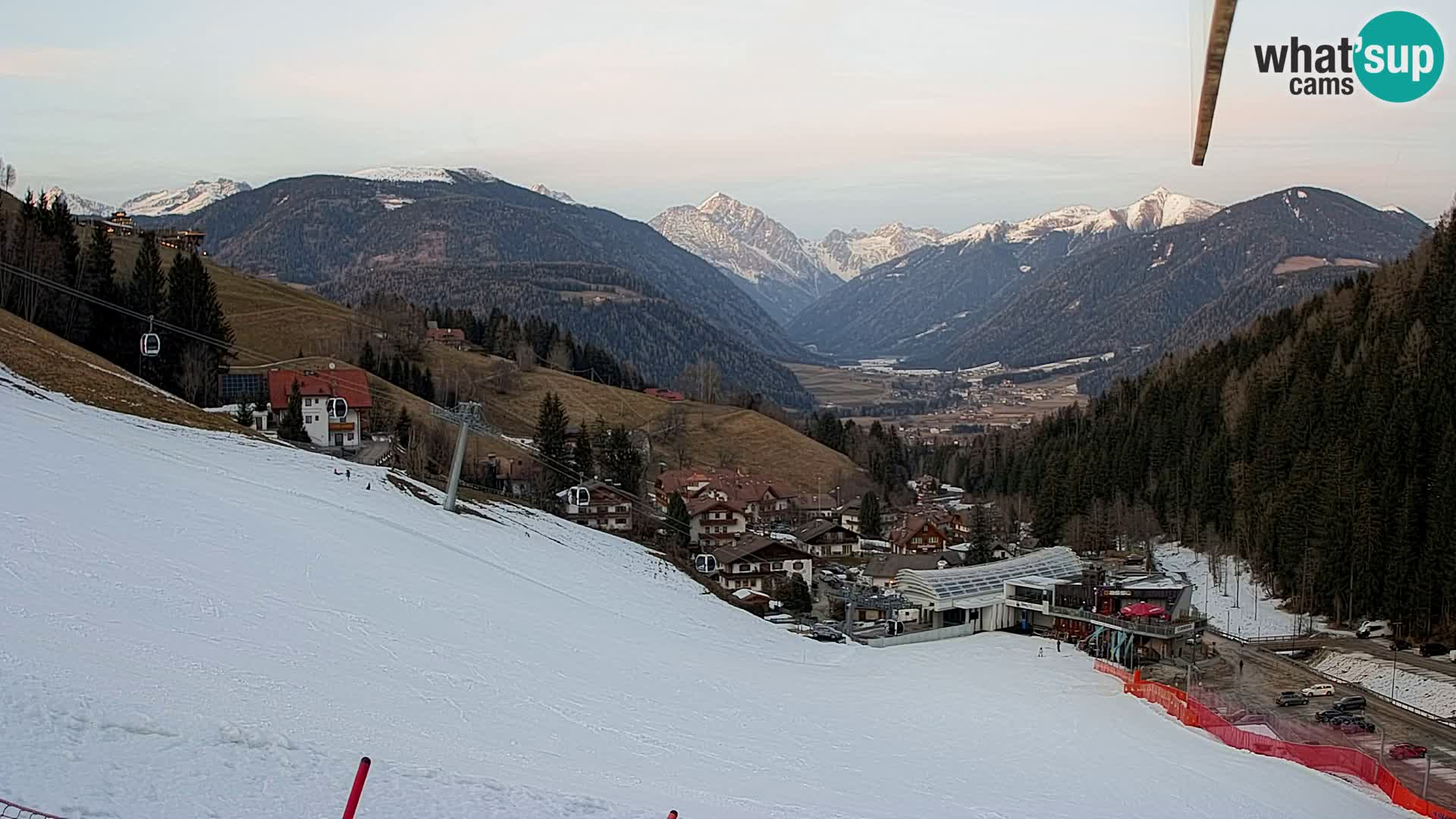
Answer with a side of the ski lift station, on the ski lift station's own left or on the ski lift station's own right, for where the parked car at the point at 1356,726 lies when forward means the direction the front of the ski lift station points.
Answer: on the ski lift station's own left

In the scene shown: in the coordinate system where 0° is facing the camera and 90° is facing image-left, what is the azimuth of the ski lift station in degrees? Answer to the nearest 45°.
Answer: approximately 45°

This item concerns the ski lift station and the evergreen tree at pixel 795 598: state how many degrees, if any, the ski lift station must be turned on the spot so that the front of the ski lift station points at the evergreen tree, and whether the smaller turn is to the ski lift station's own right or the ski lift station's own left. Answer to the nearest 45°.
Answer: approximately 45° to the ski lift station's own right

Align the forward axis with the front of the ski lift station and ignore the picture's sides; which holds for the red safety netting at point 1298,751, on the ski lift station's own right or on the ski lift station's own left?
on the ski lift station's own left

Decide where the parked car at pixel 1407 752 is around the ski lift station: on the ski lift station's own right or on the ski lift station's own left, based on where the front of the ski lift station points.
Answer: on the ski lift station's own left

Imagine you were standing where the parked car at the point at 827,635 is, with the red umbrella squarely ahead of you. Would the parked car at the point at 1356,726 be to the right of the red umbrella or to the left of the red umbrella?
right

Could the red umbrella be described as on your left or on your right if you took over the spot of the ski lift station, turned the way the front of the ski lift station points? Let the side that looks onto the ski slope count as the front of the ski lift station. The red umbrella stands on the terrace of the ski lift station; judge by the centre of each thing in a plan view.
on your left
